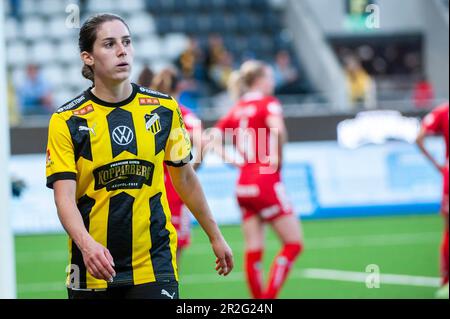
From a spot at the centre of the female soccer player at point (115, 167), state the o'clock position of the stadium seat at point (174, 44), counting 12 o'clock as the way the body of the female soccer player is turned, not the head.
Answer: The stadium seat is roughly at 6 o'clock from the female soccer player.

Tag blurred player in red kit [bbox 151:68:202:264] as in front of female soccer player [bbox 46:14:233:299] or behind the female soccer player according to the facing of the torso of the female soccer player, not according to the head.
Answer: behind

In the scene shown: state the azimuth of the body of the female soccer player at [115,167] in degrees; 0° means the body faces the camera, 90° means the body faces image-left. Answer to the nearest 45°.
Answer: approximately 0°

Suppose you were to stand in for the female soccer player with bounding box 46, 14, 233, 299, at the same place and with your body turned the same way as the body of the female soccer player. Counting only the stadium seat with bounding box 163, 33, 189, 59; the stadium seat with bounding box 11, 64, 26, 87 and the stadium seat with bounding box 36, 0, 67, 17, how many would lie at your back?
3

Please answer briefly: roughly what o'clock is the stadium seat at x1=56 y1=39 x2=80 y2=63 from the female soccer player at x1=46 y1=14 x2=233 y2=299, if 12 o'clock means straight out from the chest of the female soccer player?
The stadium seat is roughly at 6 o'clock from the female soccer player.

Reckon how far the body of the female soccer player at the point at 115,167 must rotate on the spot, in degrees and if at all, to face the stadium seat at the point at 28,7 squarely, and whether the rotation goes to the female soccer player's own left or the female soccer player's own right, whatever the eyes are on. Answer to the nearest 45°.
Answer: approximately 180°

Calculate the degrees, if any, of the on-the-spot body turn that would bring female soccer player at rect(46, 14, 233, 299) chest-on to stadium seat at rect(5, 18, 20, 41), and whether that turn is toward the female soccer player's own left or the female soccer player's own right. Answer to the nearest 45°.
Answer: approximately 180°

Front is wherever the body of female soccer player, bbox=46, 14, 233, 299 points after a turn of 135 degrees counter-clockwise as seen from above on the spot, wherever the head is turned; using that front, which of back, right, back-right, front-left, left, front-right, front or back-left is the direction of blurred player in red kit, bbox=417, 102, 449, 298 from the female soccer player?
front

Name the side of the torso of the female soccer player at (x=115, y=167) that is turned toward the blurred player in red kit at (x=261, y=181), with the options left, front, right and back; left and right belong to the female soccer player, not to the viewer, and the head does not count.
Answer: back

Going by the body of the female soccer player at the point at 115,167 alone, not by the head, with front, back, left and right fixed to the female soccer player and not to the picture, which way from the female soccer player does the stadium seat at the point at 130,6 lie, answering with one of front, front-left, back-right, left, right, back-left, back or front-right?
back

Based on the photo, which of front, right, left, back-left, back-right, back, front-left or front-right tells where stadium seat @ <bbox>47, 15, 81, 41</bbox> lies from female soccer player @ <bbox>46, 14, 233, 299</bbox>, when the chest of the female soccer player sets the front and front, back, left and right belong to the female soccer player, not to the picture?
back

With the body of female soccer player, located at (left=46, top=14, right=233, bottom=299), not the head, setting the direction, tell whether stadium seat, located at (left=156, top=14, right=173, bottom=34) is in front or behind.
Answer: behind

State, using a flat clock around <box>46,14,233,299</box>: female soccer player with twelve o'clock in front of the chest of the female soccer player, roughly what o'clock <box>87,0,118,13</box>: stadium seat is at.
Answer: The stadium seat is roughly at 6 o'clock from the female soccer player.

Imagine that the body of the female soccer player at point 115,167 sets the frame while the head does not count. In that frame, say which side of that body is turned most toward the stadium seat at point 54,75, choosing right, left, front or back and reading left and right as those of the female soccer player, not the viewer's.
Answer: back

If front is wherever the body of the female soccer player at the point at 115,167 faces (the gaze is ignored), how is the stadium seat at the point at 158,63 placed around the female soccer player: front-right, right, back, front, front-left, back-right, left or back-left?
back
